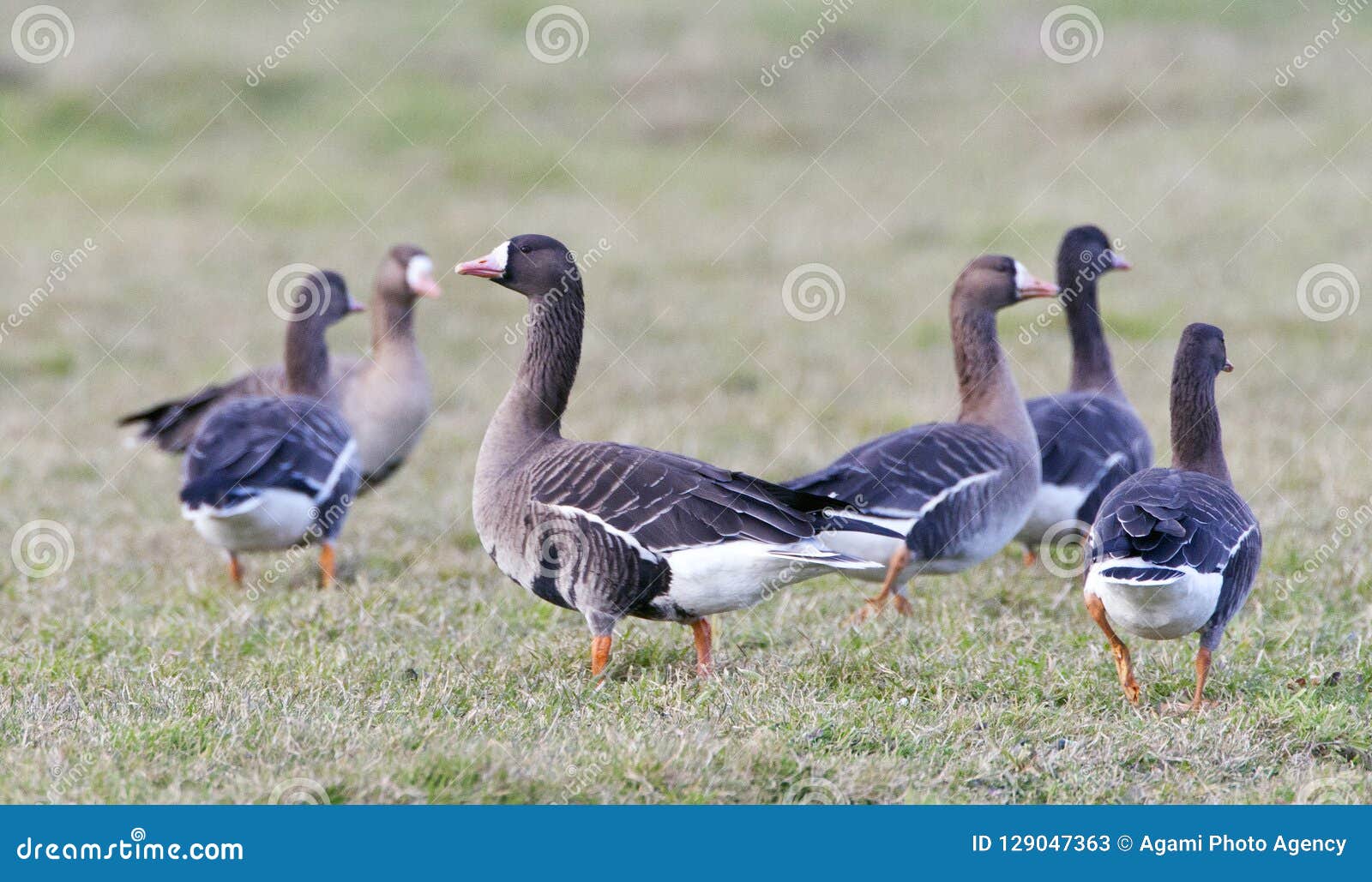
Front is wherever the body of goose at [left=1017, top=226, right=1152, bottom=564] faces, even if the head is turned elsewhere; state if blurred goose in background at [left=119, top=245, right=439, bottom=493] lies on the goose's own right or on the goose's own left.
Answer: on the goose's own left

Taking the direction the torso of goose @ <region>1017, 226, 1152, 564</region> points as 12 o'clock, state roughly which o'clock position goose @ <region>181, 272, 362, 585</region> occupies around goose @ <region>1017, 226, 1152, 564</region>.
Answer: goose @ <region>181, 272, 362, 585</region> is roughly at 7 o'clock from goose @ <region>1017, 226, 1152, 564</region>.

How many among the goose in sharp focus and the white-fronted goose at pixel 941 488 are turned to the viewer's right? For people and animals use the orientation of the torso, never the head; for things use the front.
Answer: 1

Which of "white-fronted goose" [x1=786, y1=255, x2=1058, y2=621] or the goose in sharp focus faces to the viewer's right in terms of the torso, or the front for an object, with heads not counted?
the white-fronted goose

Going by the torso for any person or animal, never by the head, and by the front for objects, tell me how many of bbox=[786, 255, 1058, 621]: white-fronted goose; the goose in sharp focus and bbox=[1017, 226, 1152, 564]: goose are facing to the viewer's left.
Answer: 1

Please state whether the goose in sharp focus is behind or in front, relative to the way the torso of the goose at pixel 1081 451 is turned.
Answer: behind

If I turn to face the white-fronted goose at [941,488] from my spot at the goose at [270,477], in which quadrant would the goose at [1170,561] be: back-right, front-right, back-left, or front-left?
front-right

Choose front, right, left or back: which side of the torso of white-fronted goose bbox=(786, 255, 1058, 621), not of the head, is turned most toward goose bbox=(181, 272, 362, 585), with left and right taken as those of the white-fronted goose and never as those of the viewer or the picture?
back

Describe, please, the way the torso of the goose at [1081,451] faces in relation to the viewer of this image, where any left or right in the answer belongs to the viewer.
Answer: facing away from the viewer and to the right of the viewer

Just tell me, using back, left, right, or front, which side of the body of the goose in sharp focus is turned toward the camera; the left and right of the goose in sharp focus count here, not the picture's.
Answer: left

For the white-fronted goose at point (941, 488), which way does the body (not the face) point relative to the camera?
to the viewer's right

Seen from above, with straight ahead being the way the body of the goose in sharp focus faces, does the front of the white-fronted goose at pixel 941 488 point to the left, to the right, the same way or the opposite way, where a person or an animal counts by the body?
the opposite way

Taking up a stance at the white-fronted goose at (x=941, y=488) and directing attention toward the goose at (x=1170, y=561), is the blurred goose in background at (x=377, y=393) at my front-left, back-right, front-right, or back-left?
back-right

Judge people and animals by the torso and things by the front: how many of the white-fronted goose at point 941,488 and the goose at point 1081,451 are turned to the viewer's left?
0
